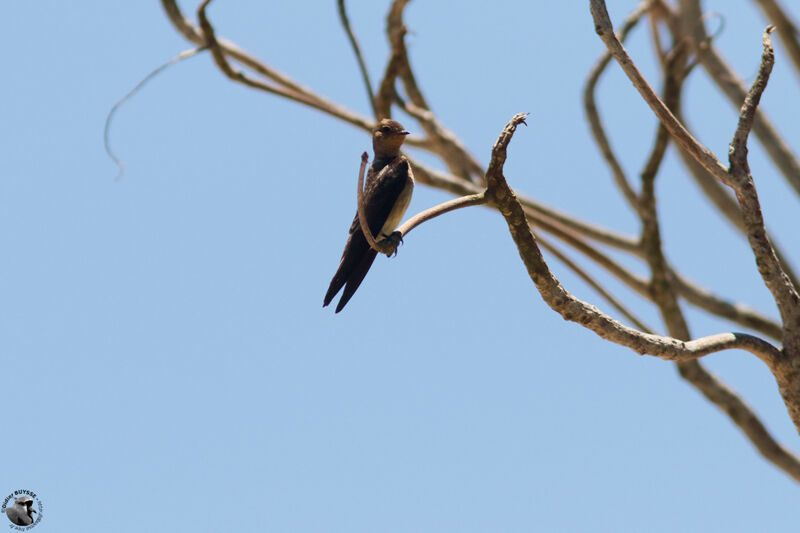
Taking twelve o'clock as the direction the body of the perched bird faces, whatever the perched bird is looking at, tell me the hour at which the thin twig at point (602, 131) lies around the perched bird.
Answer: The thin twig is roughly at 10 o'clock from the perched bird.

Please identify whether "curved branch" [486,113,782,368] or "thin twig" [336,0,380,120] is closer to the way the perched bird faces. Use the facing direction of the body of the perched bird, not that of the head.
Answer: the curved branch

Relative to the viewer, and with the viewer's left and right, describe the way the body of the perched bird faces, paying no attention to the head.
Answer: facing to the right of the viewer
